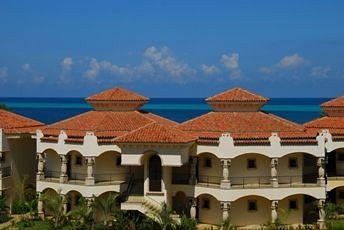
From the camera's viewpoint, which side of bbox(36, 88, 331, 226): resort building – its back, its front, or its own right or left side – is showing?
front

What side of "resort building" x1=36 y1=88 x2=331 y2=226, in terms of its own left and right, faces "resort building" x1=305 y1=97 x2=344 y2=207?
left

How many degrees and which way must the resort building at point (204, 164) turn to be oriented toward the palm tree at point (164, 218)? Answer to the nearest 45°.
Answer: approximately 45° to its right

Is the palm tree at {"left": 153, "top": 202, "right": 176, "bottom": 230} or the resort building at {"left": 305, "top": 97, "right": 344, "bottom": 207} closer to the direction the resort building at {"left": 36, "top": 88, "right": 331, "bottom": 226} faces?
the palm tree

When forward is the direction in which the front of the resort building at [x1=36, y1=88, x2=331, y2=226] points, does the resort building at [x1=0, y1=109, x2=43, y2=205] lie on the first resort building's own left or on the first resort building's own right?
on the first resort building's own right

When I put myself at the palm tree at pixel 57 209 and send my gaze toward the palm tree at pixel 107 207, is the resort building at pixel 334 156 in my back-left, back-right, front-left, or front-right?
front-left

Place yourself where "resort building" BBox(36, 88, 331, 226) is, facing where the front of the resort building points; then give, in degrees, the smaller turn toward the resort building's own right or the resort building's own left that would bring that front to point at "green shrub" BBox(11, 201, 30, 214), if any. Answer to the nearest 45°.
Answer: approximately 90° to the resort building's own right

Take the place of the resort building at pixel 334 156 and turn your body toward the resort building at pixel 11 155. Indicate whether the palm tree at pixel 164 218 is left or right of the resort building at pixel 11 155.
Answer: left

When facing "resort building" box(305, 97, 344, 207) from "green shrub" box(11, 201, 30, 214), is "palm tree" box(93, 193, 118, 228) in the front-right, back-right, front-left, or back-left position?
front-right
